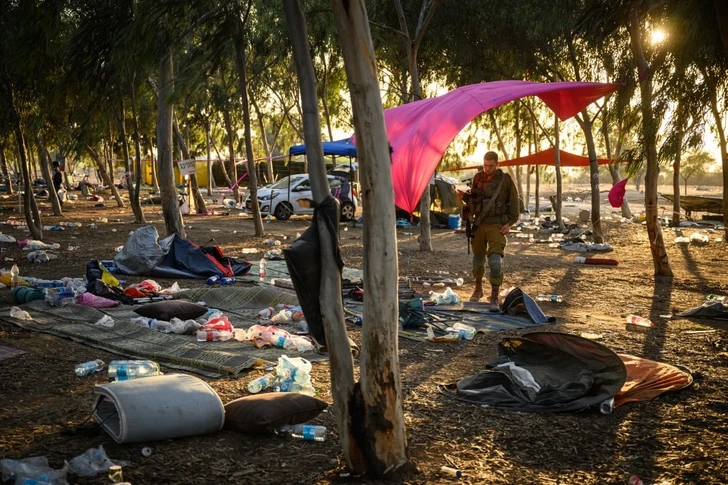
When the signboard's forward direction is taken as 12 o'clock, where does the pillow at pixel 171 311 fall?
The pillow is roughly at 12 o'clock from the signboard.

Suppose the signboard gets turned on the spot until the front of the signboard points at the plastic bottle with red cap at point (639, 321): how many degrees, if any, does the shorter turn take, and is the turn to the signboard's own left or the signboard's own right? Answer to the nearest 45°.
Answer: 0° — it already faces it

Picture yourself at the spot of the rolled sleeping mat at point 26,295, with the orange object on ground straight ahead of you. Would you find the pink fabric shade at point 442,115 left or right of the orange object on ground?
left

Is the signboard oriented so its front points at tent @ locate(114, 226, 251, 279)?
yes

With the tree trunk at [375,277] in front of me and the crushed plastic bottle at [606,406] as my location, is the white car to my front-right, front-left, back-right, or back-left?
back-right

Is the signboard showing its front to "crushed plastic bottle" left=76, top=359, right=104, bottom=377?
yes

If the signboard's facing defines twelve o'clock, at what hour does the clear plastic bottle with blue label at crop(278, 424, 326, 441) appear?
The clear plastic bottle with blue label is roughly at 12 o'clock from the signboard.

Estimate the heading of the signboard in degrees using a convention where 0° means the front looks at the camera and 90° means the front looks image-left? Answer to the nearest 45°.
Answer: approximately 0°
